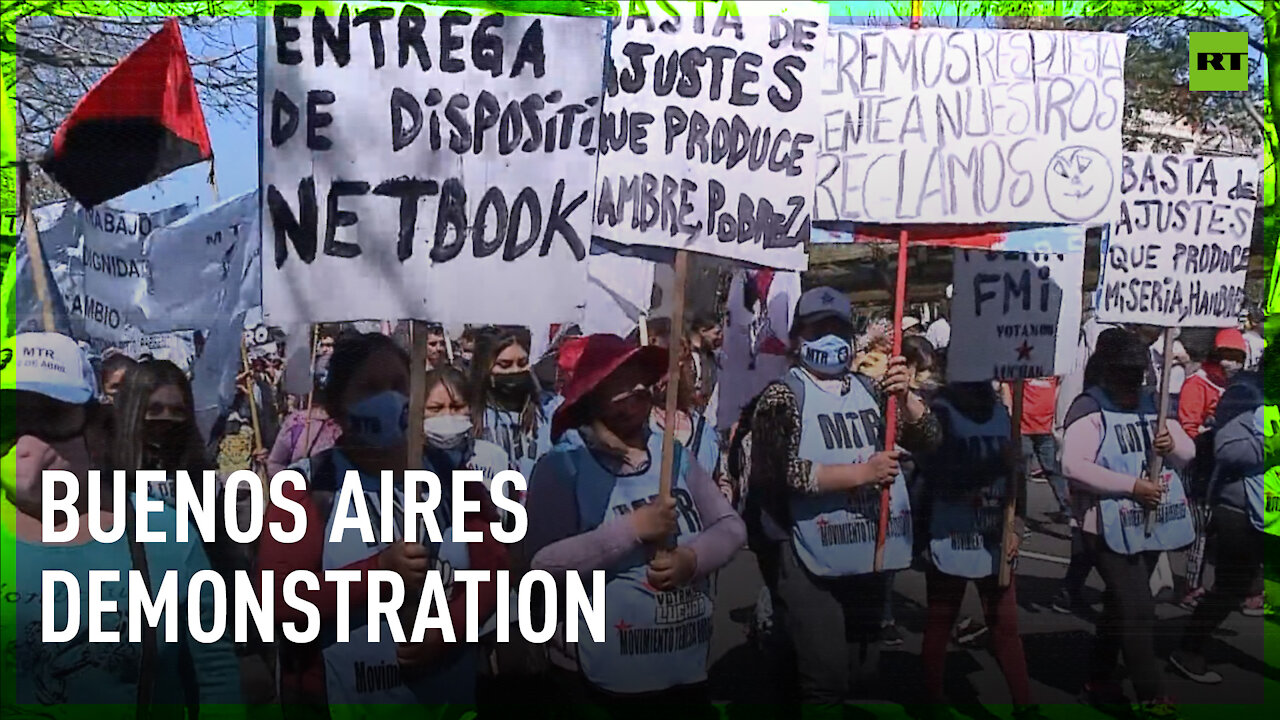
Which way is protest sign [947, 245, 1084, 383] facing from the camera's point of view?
toward the camera

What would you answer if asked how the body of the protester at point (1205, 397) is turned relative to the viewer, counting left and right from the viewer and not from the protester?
facing the viewer and to the right of the viewer

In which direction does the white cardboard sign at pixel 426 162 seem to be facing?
toward the camera

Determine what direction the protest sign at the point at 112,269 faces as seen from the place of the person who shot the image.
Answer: facing the viewer

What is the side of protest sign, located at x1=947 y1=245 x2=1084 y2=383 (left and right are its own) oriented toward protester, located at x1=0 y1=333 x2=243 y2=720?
front

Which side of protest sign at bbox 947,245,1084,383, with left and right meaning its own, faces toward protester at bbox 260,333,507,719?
front

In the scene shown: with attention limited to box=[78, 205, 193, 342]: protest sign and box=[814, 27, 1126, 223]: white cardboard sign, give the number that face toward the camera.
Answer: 2
